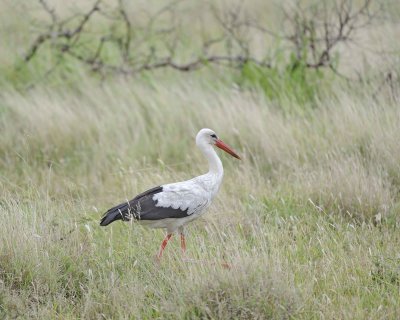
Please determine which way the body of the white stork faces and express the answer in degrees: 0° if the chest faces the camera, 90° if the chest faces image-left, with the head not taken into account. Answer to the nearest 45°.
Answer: approximately 270°
